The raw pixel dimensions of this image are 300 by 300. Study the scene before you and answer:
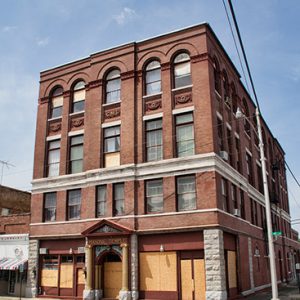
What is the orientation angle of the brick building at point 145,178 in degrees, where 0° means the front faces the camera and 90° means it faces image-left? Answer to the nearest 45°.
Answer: approximately 45°

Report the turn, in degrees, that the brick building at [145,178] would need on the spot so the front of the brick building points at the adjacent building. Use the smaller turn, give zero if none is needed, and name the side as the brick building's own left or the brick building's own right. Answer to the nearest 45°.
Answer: approximately 90° to the brick building's own right
